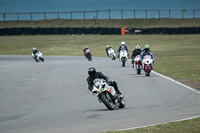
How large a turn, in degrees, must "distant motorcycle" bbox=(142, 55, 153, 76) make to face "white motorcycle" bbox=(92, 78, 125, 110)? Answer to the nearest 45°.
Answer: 0° — it already faces it

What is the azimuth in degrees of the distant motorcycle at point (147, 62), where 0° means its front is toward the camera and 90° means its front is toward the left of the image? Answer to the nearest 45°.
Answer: approximately 0°
